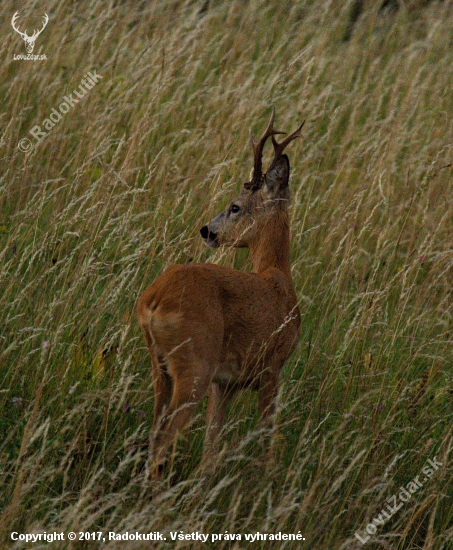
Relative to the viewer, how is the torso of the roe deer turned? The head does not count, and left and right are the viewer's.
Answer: facing away from the viewer and to the right of the viewer
